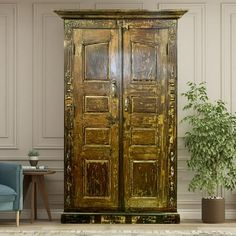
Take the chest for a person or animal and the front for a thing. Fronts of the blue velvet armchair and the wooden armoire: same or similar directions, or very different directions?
same or similar directions

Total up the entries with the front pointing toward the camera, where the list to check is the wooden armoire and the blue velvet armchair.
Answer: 2

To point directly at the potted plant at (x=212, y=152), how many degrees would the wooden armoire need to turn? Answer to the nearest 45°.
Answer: approximately 90° to its left

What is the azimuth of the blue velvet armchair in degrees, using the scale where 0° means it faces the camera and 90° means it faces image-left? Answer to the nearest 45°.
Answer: approximately 0°

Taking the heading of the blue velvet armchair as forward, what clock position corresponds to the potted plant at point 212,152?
The potted plant is roughly at 9 o'clock from the blue velvet armchair.

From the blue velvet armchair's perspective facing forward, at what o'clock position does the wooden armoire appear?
The wooden armoire is roughly at 9 o'clock from the blue velvet armchair.

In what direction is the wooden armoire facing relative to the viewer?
toward the camera

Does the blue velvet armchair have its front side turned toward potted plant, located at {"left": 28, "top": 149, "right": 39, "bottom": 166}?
no

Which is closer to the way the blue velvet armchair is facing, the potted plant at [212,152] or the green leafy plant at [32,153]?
the potted plant

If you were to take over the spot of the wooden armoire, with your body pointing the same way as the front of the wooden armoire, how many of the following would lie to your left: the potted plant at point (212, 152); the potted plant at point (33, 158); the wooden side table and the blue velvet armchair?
1

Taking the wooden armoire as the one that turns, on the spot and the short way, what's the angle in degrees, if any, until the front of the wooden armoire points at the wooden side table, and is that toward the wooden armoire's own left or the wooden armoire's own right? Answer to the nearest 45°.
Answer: approximately 90° to the wooden armoire's own right
